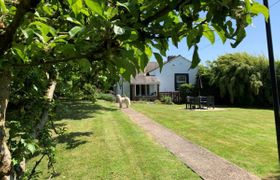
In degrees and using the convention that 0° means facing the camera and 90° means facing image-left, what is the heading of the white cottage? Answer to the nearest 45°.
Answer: approximately 0°

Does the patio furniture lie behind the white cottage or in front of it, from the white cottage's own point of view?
in front

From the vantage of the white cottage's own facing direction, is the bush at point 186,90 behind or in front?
in front
